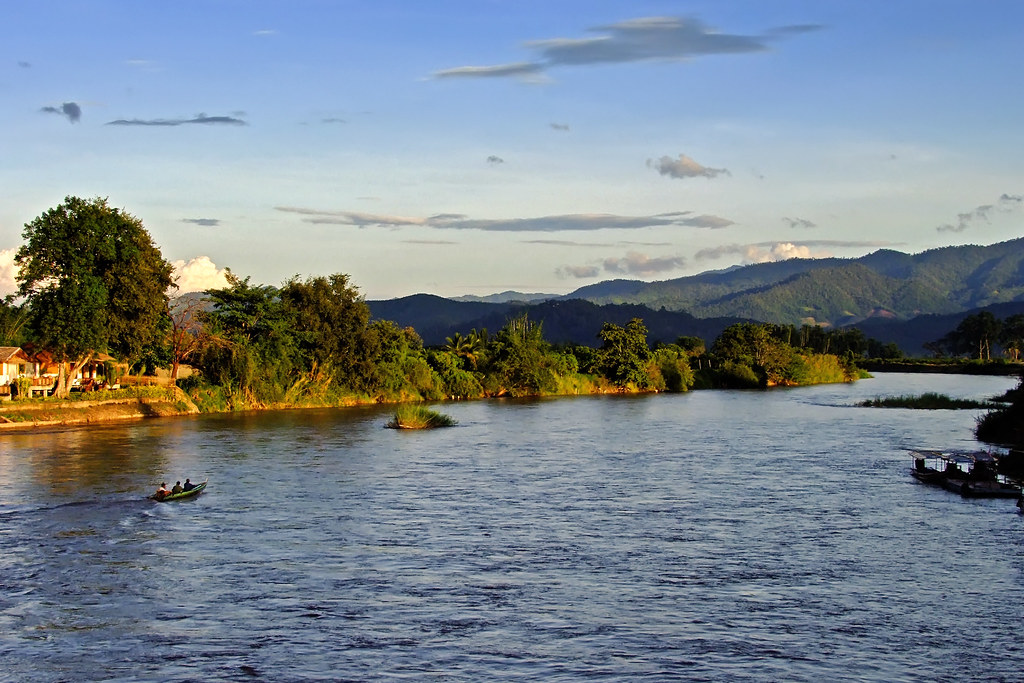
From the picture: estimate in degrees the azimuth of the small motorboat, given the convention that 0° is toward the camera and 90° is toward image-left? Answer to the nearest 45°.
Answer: approximately 270°
